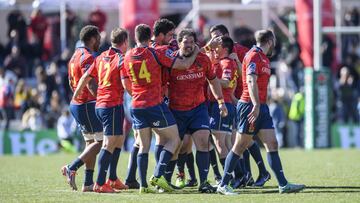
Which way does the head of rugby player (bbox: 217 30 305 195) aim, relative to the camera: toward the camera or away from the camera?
away from the camera

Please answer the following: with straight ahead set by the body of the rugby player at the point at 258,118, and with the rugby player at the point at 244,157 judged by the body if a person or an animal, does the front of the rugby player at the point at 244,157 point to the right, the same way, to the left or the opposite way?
the opposite way

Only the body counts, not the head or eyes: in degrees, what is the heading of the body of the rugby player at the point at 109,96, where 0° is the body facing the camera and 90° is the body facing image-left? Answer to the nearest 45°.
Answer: approximately 225°

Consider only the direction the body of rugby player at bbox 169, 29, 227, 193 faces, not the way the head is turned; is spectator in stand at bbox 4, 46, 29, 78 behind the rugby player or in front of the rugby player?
behind
